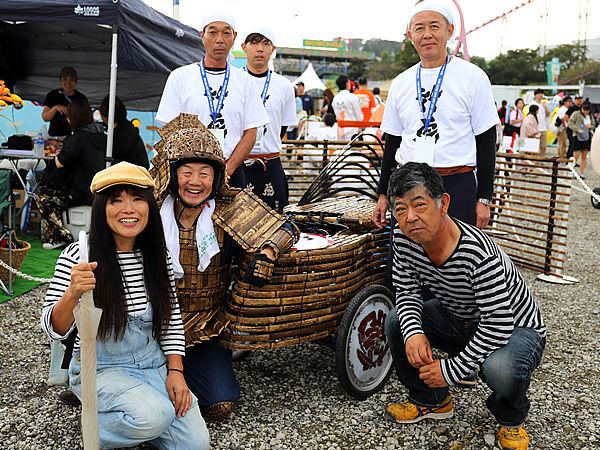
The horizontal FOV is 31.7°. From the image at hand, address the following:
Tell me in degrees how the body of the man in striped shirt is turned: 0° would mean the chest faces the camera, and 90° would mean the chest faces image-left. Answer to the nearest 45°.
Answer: approximately 45°

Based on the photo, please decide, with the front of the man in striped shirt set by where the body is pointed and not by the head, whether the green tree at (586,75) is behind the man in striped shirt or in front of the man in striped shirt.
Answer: behind
